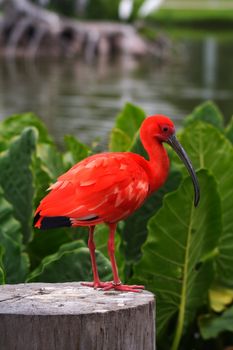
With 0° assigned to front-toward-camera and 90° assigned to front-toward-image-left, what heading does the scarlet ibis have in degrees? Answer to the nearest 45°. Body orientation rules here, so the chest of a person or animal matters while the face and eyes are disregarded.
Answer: approximately 270°

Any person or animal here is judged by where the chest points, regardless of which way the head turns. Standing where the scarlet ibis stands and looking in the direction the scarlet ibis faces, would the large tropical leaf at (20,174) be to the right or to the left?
on its left

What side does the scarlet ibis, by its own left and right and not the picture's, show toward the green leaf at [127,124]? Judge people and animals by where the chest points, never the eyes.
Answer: left

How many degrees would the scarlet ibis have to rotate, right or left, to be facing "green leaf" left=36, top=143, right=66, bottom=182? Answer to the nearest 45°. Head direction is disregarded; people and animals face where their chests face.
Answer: approximately 90° to its left

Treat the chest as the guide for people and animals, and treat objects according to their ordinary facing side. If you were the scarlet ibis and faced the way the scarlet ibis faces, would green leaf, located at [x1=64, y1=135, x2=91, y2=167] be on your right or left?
on your left

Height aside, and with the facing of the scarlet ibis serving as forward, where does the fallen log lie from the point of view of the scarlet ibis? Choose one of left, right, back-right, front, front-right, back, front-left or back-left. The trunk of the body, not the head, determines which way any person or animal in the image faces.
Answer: left

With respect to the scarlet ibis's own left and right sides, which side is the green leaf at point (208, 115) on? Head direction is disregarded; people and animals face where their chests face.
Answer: on its left

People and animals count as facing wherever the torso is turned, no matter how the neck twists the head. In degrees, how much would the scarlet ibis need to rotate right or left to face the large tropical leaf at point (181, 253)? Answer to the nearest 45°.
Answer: approximately 90° to its left

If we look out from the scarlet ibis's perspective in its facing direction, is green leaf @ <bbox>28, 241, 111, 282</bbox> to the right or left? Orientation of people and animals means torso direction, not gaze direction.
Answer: on its left

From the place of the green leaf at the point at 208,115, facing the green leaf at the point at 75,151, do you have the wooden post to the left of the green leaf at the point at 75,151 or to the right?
left

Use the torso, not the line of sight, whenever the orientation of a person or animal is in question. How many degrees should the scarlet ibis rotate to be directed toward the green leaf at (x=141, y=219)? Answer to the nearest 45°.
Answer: approximately 90° to its left
